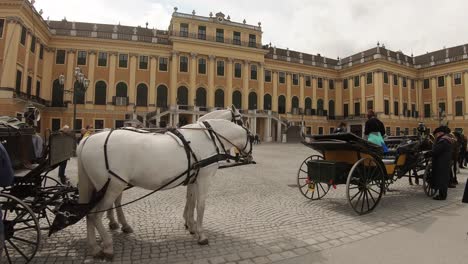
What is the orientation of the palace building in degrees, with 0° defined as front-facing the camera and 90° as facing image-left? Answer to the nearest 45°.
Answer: approximately 315°

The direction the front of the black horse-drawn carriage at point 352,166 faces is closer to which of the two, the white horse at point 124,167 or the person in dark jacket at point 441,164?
the person in dark jacket

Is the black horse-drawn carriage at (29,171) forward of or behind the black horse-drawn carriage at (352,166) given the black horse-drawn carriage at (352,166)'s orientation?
behind

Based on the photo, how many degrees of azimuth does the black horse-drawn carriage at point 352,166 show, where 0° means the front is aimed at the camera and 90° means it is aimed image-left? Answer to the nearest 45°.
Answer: approximately 225°

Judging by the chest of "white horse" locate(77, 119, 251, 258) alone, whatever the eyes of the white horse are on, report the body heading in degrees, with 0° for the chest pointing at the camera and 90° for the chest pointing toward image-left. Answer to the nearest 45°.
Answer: approximately 270°

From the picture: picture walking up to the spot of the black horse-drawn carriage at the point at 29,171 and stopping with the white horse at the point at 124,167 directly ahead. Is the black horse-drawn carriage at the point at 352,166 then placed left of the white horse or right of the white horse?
left

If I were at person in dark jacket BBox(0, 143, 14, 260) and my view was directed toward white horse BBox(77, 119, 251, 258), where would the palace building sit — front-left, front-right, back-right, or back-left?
front-left

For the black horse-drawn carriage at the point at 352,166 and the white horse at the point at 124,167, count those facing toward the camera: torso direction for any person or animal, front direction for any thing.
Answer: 0

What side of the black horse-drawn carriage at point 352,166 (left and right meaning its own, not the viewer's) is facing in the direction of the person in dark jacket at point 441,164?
front

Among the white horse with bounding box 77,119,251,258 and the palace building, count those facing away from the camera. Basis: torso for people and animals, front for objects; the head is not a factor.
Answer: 0

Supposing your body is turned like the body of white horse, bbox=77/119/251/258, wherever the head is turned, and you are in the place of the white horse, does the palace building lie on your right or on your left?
on your left

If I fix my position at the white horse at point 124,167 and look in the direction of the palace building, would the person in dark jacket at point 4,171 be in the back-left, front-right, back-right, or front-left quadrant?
back-left

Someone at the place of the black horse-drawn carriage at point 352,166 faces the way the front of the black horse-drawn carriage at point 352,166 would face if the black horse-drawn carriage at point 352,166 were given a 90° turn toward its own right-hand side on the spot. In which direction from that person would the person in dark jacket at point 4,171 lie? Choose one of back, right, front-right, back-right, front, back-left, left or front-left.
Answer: right

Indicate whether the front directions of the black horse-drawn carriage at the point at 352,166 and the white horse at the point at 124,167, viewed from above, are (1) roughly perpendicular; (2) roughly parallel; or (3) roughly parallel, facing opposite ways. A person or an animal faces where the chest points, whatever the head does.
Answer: roughly parallel
